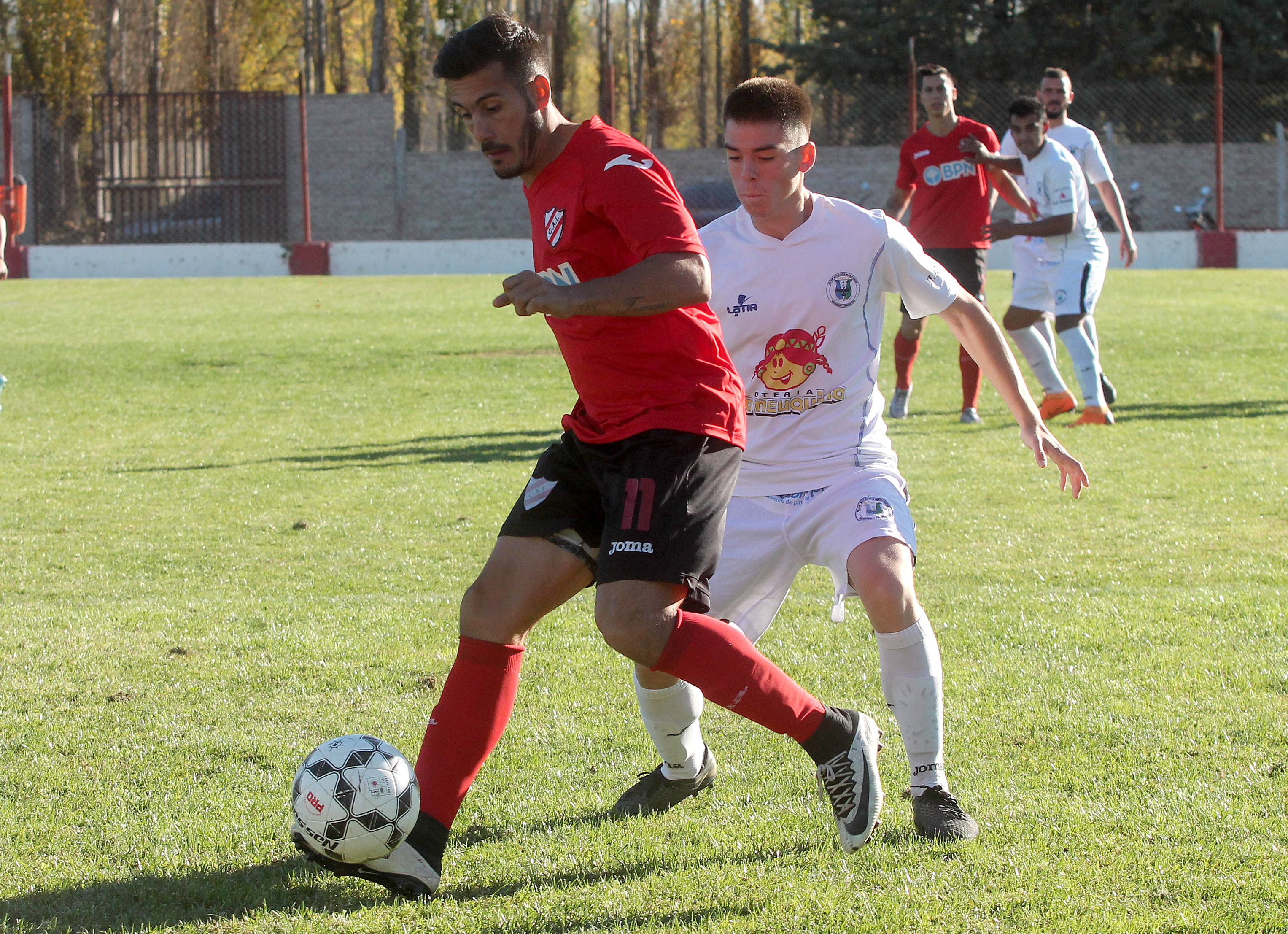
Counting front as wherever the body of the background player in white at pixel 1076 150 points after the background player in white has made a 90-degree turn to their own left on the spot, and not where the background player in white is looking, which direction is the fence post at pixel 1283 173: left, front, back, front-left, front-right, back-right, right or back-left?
left

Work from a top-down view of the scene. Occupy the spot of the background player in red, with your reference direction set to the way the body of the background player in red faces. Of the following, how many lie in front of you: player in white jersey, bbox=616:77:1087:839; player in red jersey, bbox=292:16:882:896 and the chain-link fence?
2

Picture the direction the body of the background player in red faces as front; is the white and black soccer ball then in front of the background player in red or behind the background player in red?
in front

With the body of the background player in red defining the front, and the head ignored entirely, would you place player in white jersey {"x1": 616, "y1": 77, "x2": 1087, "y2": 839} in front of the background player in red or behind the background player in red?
in front

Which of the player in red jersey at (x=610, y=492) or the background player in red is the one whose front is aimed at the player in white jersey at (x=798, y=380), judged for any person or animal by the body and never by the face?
the background player in red

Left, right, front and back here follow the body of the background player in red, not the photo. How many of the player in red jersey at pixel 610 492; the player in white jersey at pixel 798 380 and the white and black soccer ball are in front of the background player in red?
3

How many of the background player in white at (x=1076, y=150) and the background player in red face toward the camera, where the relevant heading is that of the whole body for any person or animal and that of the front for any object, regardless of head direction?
2

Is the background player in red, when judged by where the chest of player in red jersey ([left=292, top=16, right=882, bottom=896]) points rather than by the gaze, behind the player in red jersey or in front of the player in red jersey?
behind

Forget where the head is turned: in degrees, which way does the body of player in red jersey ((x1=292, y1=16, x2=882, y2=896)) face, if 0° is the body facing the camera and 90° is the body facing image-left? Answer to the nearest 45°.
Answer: approximately 45°

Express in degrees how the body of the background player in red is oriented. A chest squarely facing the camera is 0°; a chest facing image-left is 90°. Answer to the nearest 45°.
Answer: approximately 0°
